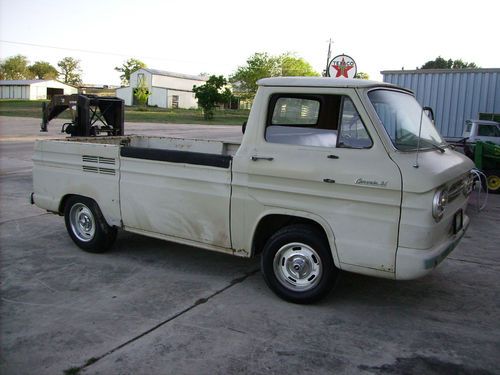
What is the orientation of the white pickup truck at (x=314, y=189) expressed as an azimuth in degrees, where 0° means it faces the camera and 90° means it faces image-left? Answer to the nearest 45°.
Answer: approximately 315°

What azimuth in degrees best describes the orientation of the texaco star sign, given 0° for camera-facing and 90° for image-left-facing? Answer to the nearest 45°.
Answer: approximately 0°

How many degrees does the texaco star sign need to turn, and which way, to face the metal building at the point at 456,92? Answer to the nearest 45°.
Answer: approximately 135° to its left

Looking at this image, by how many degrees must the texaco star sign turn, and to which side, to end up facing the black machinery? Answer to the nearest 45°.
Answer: approximately 90° to its right

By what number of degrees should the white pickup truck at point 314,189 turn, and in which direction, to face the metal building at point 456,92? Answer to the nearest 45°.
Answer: approximately 90° to its left

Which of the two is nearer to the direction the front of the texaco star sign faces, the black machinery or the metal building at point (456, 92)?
the black machinery

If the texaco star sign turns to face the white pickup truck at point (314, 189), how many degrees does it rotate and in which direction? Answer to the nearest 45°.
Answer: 0° — it already faces it
